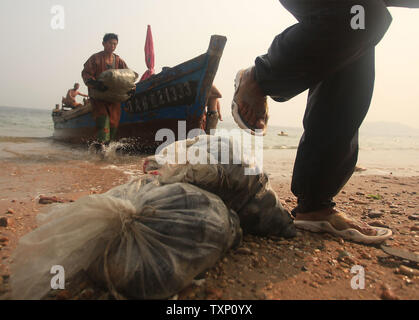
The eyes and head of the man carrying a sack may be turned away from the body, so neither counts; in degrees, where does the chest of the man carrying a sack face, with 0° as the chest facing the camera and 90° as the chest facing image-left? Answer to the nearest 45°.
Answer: approximately 315°

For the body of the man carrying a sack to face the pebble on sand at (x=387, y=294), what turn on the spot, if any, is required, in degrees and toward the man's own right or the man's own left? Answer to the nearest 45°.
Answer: approximately 45° to the man's own right
